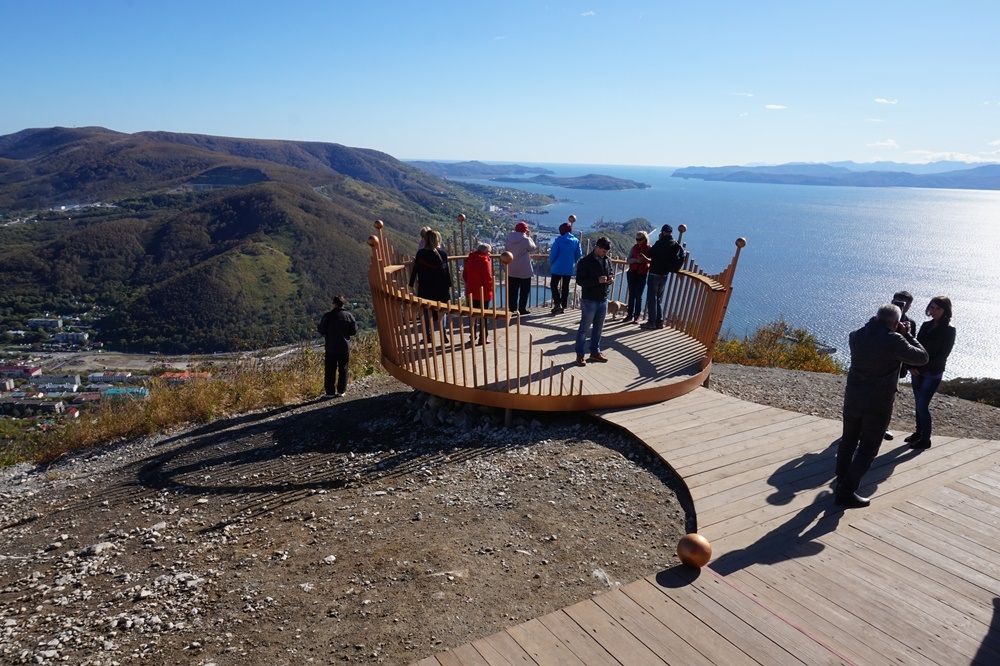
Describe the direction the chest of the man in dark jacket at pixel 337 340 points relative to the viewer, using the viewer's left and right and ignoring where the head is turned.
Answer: facing away from the viewer

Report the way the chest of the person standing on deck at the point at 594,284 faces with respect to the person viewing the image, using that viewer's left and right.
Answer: facing the viewer and to the right of the viewer

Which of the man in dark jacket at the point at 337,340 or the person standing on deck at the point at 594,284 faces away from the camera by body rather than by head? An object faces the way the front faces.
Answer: the man in dark jacket

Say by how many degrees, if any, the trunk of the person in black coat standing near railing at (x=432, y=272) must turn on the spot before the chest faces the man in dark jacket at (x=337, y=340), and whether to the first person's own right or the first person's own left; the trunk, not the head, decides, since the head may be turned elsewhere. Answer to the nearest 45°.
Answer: approximately 90° to the first person's own left

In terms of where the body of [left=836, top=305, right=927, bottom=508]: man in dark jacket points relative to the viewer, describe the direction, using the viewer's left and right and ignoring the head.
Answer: facing away from the viewer and to the right of the viewer

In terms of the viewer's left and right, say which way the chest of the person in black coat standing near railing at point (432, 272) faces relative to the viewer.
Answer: facing away from the viewer

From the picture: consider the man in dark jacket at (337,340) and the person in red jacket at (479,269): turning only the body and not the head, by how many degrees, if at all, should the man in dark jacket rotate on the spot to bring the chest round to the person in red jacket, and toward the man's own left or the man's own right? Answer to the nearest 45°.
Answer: approximately 135° to the man's own right

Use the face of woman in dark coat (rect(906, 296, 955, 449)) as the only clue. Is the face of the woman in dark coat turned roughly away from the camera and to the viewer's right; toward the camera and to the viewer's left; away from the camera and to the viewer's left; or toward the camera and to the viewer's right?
toward the camera and to the viewer's left

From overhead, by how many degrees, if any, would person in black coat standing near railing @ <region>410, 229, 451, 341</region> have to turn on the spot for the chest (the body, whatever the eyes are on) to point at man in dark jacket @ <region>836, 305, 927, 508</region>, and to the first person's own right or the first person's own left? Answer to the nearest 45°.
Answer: approximately 135° to the first person's own right

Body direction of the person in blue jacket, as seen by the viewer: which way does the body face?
away from the camera

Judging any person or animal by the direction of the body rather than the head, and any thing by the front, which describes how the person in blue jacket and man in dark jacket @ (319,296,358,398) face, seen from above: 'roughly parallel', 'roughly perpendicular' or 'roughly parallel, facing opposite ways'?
roughly parallel
